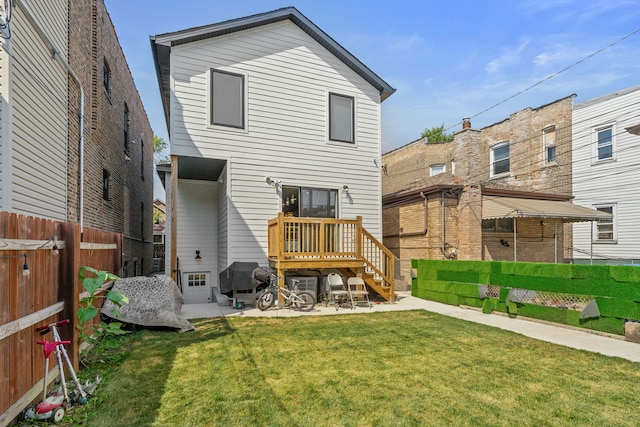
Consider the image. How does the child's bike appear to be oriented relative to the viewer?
to the viewer's left

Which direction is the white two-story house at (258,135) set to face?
away from the camera

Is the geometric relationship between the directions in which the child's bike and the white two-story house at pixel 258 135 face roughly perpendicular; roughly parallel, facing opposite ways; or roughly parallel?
roughly perpendicular

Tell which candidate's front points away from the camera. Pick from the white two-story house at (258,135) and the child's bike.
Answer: the white two-story house

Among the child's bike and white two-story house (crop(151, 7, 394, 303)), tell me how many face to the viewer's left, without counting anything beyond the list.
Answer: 1

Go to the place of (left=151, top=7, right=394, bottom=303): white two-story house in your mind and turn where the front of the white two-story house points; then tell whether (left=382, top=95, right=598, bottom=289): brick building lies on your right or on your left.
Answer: on your right
